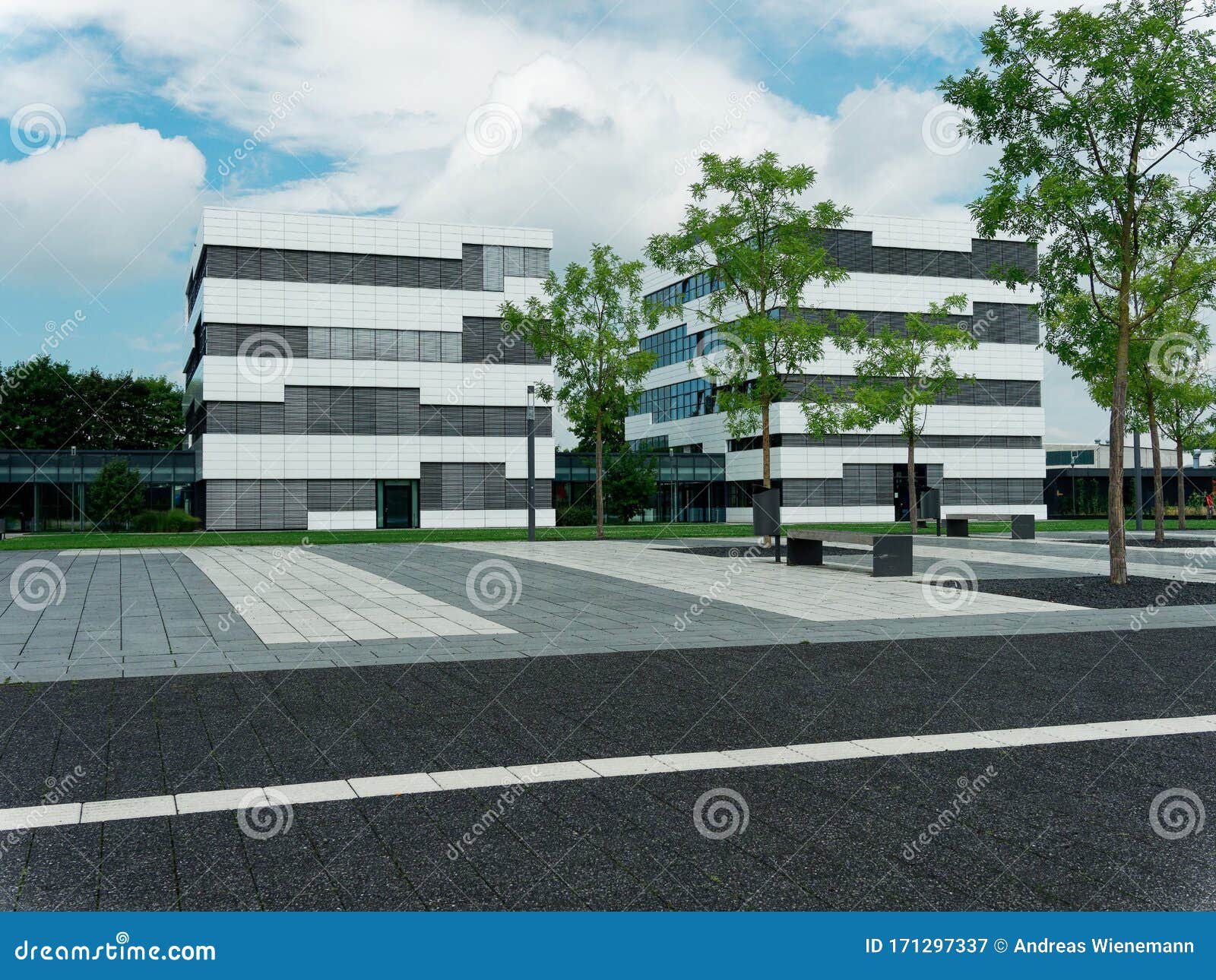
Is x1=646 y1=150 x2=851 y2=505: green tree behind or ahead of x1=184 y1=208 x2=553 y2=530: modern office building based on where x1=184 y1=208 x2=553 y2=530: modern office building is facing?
ahead

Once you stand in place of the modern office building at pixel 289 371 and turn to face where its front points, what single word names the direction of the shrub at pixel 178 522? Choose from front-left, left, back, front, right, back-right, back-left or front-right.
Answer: front-right

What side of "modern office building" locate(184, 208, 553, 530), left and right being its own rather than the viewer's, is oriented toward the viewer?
front

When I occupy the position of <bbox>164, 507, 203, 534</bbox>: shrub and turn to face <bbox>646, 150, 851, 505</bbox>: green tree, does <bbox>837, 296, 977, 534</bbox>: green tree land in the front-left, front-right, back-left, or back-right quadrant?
front-left

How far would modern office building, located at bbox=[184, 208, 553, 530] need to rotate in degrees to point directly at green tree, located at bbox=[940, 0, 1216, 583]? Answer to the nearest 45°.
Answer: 0° — it already faces it

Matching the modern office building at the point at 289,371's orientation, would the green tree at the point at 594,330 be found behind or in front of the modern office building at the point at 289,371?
in front

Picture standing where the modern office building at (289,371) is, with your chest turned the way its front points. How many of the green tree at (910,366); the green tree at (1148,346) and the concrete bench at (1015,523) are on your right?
0

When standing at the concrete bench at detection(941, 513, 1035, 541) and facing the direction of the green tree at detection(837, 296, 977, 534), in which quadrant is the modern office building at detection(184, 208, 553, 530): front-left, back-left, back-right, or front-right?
front-left

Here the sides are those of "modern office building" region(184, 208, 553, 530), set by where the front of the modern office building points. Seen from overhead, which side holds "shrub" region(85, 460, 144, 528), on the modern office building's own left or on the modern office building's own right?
on the modern office building's own right
